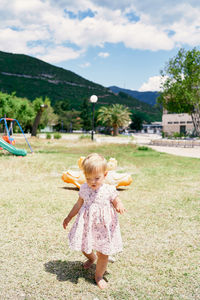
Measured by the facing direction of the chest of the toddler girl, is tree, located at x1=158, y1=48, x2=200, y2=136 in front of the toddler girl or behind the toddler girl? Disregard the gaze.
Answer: behind

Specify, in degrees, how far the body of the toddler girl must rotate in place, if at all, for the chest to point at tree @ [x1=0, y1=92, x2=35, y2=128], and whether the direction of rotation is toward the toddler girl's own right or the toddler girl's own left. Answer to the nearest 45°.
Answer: approximately 180°

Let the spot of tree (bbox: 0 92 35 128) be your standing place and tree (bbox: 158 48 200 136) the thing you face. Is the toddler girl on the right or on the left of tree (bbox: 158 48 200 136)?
right

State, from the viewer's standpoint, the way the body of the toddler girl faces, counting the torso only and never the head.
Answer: toward the camera

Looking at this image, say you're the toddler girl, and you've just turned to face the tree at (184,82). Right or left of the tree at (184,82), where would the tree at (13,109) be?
left
